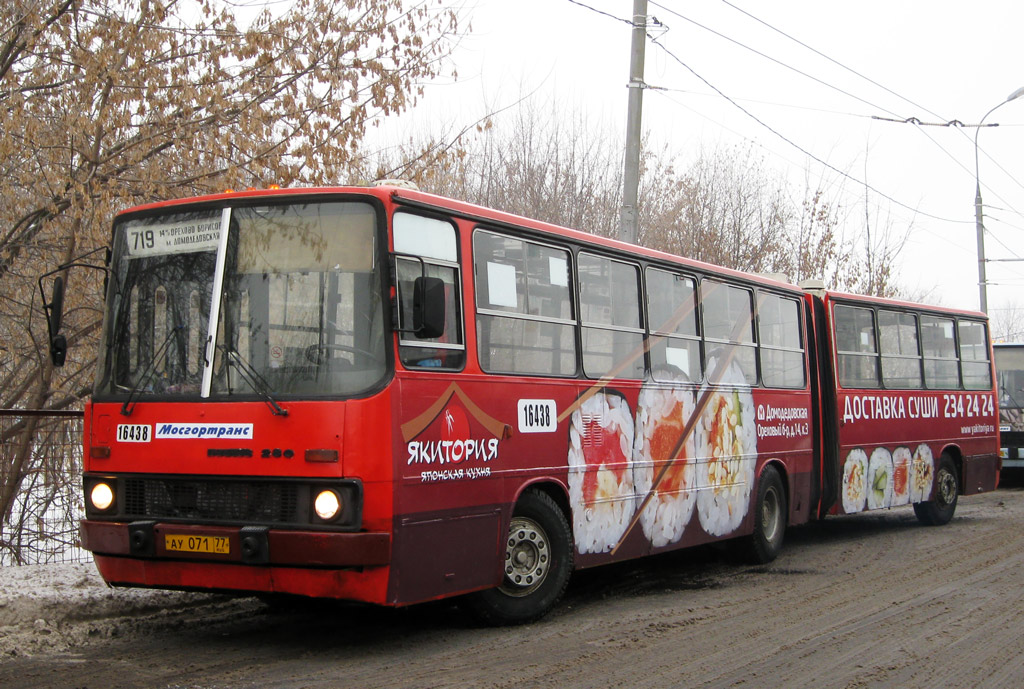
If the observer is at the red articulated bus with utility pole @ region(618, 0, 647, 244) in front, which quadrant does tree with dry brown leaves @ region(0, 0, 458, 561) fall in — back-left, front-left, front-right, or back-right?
front-left

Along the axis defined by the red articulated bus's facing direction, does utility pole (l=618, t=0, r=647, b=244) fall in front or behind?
behind

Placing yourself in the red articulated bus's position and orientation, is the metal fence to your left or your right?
on your right

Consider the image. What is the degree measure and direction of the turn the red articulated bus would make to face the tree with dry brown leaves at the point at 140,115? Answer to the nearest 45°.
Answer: approximately 90° to its right

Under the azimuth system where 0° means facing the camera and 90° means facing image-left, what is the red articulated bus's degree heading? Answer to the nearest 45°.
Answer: approximately 45°

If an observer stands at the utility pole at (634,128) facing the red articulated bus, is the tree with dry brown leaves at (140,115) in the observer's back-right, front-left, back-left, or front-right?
front-right

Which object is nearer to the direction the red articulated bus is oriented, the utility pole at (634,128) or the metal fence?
the metal fence
